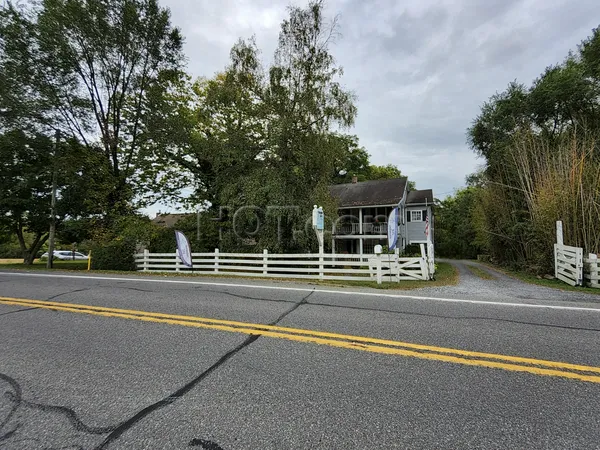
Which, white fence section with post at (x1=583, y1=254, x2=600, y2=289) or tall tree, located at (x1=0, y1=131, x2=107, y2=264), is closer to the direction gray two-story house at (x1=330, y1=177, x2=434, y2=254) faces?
the white fence section with post

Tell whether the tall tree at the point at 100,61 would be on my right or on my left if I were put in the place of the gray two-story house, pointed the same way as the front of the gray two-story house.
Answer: on my right

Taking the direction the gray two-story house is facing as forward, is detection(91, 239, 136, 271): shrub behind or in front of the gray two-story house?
in front

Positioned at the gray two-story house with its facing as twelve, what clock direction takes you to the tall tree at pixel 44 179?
The tall tree is roughly at 2 o'clock from the gray two-story house.

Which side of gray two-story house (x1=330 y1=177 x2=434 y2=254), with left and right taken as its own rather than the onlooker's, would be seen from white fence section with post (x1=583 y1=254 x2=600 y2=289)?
front

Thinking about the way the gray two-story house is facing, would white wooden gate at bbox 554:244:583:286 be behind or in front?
in front

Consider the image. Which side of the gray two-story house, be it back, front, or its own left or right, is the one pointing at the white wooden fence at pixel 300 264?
front

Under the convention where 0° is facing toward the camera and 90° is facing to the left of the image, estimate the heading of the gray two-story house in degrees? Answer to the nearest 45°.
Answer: approximately 0°
